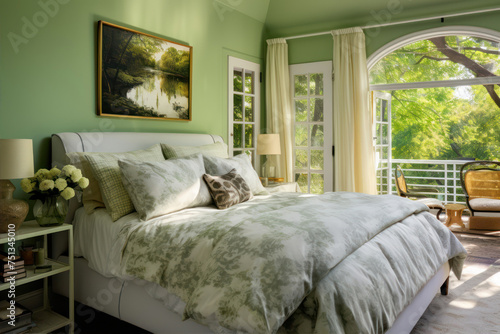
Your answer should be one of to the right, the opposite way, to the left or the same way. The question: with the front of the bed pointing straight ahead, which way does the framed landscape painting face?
the same way

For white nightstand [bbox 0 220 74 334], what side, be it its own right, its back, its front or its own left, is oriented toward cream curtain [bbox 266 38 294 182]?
left

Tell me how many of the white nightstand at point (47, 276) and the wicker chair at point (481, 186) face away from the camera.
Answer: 0

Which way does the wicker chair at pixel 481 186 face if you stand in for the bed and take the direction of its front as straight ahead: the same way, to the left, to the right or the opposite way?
to the right

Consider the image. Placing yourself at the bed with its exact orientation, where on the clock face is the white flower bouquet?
The white flower bouquet is roughly at 5 o'clock from the bed.

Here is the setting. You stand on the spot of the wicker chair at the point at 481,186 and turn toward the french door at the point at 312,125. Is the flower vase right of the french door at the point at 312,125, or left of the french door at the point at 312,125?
left

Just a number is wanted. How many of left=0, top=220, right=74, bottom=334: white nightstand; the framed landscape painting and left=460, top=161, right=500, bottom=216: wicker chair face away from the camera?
0

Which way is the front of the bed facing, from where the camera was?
facing the viewer and to the right of the viewer

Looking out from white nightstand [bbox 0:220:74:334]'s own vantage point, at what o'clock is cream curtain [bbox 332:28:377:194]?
The cream curtain is roughly at 10 o'clock from the white nightstand.
